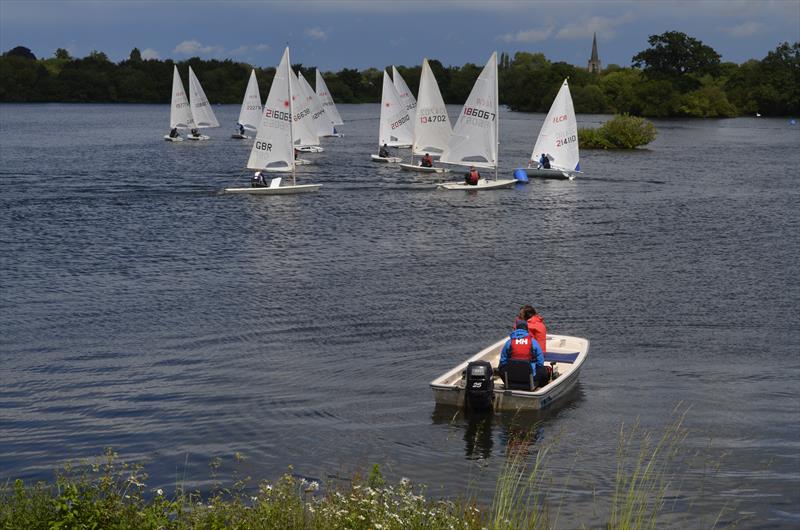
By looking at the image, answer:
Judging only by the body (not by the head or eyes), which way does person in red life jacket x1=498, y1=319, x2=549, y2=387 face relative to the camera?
away from the camera

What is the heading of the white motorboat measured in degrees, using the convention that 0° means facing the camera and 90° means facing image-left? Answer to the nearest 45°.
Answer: approximately 225°
